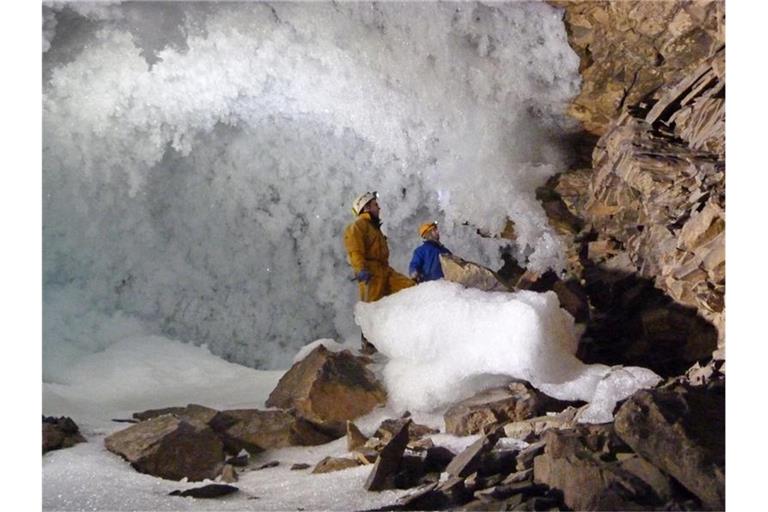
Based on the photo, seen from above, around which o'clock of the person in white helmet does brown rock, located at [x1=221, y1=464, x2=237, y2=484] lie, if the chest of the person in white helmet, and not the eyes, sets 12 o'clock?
The brown rock is roughly at 4 o'clock from the person in white helmet.

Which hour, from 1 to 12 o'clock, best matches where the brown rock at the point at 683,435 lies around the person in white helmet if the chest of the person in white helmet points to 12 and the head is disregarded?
The brown rock is roughly at 2 o'clock from the person in white helmet.

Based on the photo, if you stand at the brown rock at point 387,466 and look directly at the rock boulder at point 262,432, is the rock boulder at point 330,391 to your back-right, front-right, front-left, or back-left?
front-right

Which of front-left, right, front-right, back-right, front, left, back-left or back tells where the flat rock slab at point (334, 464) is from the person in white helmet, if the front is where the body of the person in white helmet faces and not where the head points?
right

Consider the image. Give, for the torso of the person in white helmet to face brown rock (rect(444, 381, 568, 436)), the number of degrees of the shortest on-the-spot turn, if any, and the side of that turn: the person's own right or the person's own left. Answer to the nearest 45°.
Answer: approximately 45° to the person's own right

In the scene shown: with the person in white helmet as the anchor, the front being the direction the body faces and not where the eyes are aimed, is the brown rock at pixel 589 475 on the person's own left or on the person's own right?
on the person's own right

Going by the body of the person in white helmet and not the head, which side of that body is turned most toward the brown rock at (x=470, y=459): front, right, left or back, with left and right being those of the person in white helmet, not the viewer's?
right

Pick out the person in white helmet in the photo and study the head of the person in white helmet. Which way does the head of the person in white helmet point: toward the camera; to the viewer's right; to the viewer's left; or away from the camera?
to the viewer's right

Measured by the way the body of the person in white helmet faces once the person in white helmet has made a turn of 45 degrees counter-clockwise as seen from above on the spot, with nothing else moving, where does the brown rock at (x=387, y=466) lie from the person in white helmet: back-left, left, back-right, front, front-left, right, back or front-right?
back-right

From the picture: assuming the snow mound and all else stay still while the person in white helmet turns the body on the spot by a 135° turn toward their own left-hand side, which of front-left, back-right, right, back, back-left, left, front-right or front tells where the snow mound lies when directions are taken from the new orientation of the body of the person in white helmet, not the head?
back

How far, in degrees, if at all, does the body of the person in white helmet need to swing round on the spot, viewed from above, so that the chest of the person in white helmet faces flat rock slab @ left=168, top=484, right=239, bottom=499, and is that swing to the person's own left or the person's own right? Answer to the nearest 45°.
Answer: approximately 135° to the person's own right

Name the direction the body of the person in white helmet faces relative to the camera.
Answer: to the viewer's right

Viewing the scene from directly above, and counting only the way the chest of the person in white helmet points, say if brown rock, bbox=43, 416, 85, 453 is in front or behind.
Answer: behind
